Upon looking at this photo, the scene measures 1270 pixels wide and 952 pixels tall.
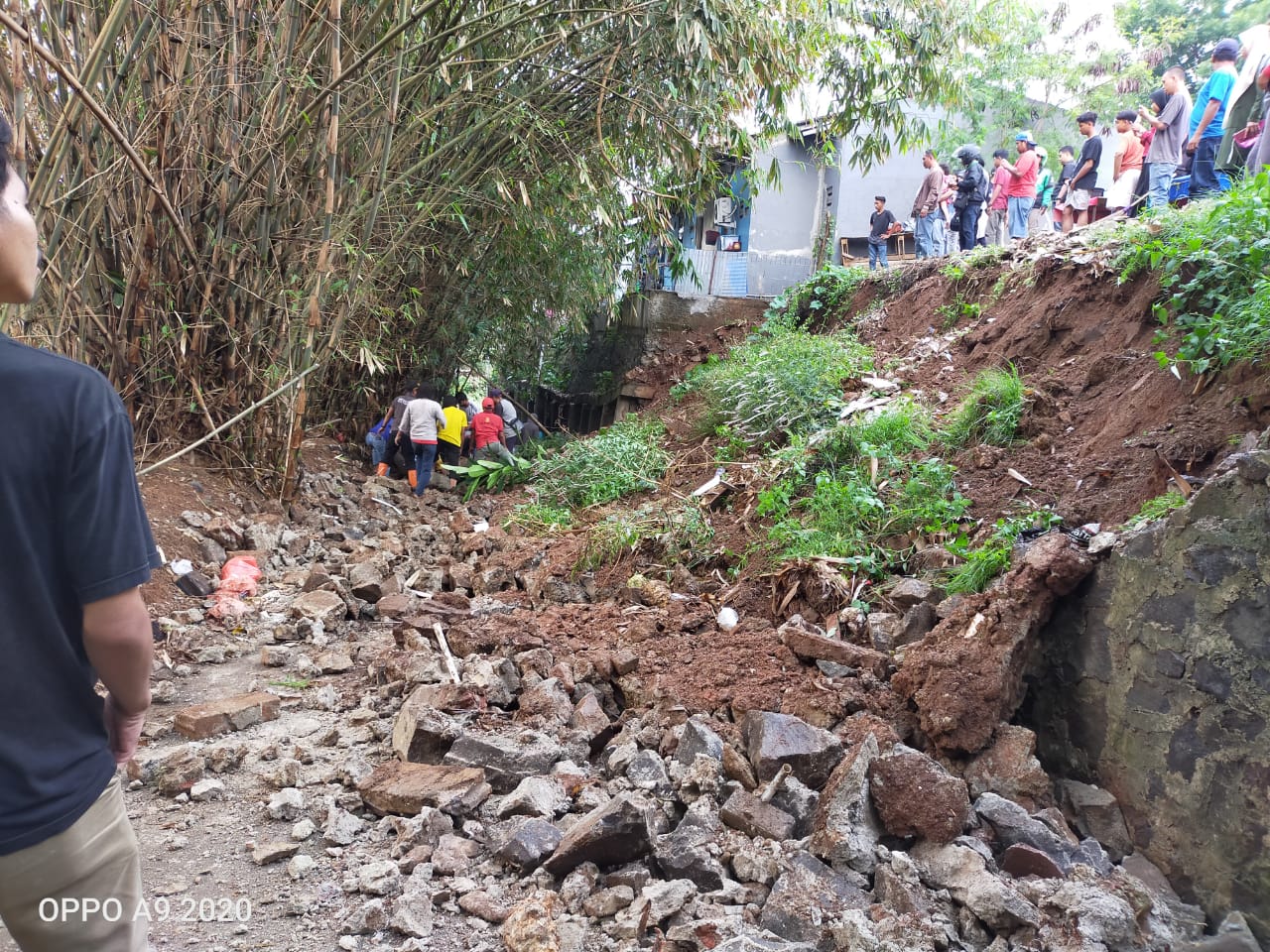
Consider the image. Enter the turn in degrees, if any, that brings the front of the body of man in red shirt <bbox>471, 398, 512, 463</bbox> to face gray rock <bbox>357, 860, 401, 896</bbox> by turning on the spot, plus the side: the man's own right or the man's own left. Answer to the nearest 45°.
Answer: approximately 180°

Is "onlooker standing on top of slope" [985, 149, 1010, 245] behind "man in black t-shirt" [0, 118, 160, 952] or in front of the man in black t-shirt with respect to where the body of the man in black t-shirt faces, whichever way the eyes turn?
in front

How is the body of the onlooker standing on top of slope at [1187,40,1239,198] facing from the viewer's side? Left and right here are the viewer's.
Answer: facing to the left of the viewer

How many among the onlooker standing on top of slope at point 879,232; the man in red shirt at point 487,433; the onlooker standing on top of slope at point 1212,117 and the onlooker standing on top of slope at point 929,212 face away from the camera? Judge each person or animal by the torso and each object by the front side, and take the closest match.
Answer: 1

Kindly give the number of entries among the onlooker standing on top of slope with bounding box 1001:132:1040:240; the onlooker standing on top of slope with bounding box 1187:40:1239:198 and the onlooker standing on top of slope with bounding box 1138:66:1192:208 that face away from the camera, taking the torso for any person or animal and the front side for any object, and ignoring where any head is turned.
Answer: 0

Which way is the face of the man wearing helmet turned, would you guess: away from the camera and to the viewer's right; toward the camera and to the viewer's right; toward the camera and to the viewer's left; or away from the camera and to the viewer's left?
toward the camera and to the viewer's left

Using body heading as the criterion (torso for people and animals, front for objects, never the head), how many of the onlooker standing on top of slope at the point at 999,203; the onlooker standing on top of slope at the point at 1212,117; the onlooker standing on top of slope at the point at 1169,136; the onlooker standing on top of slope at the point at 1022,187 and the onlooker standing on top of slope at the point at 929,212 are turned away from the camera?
0

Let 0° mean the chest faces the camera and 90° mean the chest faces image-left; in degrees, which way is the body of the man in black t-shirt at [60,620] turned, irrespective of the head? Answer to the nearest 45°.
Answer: approximately 225°

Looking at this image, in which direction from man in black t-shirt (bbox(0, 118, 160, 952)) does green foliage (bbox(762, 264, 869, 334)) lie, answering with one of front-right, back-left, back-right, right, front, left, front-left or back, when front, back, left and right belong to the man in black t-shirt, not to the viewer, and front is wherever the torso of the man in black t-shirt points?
front

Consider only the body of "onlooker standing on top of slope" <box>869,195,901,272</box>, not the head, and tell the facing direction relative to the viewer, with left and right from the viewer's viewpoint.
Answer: facing the viewer and to the left of the viewer

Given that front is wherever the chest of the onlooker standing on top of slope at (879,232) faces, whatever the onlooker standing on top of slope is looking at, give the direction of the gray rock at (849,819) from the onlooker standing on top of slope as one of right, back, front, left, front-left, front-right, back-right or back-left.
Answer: front-left

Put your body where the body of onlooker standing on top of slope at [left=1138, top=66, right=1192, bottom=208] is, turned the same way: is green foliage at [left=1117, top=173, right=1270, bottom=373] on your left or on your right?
on your left
